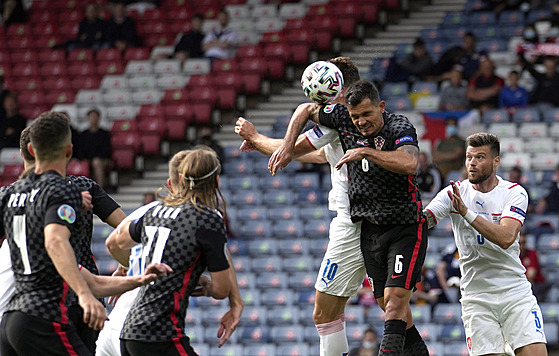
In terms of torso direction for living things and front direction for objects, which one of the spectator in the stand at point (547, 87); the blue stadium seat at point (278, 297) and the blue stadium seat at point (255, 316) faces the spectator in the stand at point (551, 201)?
the spectator in the stand at point (547, 87)

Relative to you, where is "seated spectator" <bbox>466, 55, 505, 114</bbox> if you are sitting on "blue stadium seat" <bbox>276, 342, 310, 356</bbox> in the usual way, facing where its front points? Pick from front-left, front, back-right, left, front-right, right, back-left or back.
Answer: back-left

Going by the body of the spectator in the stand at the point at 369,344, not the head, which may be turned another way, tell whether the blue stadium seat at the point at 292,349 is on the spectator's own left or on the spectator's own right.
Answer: on the spectator's own right

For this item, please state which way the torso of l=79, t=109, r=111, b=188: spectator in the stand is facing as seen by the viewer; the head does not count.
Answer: toward the camera

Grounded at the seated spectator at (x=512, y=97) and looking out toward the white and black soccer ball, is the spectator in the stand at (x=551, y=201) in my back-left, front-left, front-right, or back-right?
front-left

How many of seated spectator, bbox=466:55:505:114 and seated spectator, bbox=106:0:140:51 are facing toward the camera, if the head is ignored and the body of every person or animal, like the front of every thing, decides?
2

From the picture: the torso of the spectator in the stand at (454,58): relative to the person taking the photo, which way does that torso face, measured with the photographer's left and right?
facing the viewer and to the left of the viewer

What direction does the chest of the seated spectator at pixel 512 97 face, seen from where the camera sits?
toward the camera

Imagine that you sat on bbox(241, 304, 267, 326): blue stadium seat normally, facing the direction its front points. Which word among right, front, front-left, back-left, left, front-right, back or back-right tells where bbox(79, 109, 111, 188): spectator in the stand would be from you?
back-right

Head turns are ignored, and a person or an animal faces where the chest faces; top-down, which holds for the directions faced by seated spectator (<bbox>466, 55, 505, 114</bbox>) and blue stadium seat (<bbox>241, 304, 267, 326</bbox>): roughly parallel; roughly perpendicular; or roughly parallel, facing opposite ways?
roughly parallel

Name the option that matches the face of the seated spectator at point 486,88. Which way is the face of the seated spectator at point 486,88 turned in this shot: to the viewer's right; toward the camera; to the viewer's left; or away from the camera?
toward the camera

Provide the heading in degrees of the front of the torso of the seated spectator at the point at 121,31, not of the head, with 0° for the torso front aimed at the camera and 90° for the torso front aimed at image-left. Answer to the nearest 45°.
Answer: approximately 0°

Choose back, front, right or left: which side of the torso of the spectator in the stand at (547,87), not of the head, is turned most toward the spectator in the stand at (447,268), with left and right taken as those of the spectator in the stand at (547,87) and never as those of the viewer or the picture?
front

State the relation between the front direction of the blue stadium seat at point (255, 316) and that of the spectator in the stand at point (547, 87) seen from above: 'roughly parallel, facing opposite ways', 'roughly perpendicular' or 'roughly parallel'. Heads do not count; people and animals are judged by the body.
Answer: roughly parallel

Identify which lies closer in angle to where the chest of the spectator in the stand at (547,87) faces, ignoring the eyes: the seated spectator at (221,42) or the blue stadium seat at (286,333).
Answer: the blue stadium seat

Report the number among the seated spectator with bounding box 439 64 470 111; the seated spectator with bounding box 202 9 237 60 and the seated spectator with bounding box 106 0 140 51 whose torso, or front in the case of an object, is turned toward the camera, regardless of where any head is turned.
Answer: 3

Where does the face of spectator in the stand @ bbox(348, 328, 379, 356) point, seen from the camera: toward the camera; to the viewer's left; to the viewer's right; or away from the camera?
toward the camera
